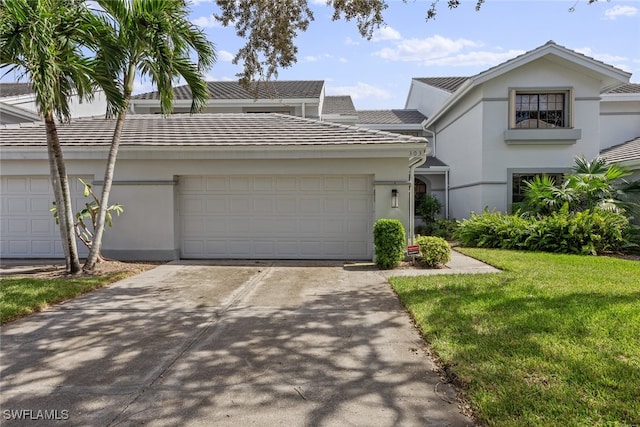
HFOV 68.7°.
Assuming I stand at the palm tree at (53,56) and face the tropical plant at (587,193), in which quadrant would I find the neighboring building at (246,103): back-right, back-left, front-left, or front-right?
front-left

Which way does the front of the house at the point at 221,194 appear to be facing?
toward the camera

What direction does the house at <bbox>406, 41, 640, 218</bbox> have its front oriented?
toward the camera

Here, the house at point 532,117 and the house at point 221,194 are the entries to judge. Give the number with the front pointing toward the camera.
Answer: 2

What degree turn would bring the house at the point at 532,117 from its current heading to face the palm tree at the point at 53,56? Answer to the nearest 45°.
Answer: approximately 45° to its right

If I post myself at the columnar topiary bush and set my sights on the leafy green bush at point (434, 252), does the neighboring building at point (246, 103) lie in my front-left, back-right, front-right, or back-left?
back-left

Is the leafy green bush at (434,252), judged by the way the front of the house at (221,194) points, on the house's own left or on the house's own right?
on the house's own left

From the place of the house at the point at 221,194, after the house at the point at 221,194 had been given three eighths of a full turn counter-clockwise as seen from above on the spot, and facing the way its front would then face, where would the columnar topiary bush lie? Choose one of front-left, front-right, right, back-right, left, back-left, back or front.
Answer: right

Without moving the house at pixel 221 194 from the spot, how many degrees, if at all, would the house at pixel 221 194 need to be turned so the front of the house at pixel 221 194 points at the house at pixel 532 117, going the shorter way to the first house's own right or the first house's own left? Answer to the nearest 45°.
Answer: approximately 90° to the first house's own left
